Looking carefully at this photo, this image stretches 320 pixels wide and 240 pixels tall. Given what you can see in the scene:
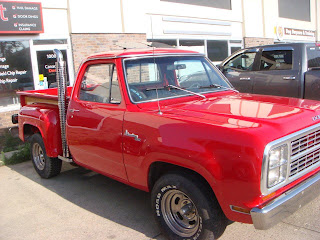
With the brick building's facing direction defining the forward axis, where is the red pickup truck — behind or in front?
in front

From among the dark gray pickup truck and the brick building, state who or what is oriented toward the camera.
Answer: the brick building

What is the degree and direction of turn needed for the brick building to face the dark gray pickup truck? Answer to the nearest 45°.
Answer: approximately 45° to its left

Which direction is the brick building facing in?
toward the camera

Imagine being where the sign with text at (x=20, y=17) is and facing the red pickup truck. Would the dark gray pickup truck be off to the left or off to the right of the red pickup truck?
left

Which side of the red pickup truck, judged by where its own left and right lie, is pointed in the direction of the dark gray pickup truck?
left

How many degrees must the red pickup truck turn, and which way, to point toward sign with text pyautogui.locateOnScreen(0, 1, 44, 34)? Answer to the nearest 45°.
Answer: approximately 180°

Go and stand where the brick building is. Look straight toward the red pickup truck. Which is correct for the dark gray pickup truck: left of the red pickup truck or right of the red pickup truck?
left

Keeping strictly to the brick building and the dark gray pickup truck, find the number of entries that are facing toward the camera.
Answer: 1

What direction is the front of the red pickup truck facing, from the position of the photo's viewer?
facing the viewer and to the right of the viewer

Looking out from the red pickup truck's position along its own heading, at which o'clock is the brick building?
The brick building is roughly at 7 o'clock from the red pickup truck.
